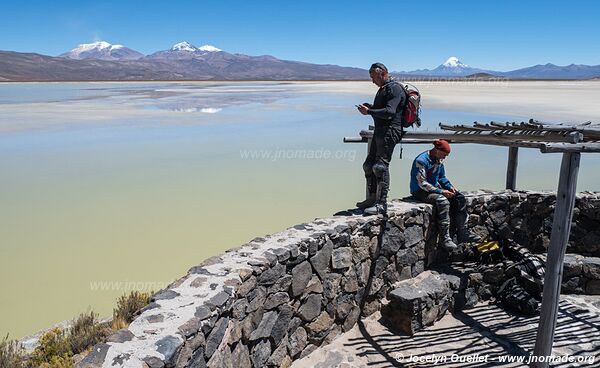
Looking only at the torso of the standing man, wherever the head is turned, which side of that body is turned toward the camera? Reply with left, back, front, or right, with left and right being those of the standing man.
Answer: left

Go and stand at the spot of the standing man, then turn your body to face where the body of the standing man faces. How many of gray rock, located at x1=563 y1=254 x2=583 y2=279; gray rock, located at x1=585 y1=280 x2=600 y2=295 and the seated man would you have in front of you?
0

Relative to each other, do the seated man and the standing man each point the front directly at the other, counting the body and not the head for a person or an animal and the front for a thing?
no

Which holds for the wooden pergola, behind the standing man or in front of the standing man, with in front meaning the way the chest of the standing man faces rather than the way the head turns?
behind

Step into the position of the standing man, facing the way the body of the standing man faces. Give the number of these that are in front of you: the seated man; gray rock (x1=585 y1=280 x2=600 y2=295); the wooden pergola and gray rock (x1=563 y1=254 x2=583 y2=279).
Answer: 0

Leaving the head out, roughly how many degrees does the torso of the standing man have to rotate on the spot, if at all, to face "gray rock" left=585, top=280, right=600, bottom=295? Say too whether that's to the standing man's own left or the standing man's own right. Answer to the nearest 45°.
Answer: approximately 180°
